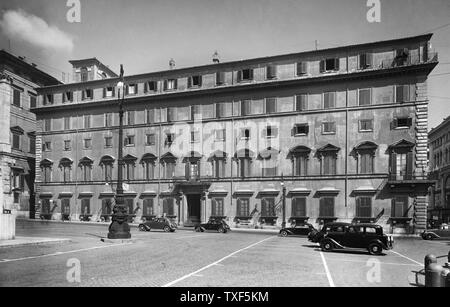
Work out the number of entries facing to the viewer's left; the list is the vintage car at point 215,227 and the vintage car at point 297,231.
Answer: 2

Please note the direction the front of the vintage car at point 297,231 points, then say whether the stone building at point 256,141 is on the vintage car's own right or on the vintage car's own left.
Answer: on the vintage car's own right

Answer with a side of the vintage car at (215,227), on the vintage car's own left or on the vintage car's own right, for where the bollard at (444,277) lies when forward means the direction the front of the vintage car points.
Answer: on the vintage car's own left

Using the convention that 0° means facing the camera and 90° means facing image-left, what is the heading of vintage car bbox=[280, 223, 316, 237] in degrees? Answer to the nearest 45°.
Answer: approximately 90°

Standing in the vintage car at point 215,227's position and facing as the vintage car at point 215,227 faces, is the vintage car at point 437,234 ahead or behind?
behind

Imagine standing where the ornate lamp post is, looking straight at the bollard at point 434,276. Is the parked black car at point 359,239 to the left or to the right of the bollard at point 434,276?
left

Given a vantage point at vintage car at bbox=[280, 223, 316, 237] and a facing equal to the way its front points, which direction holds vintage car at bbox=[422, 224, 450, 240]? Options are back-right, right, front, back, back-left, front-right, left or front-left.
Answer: back

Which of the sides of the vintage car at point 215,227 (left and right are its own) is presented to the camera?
left
